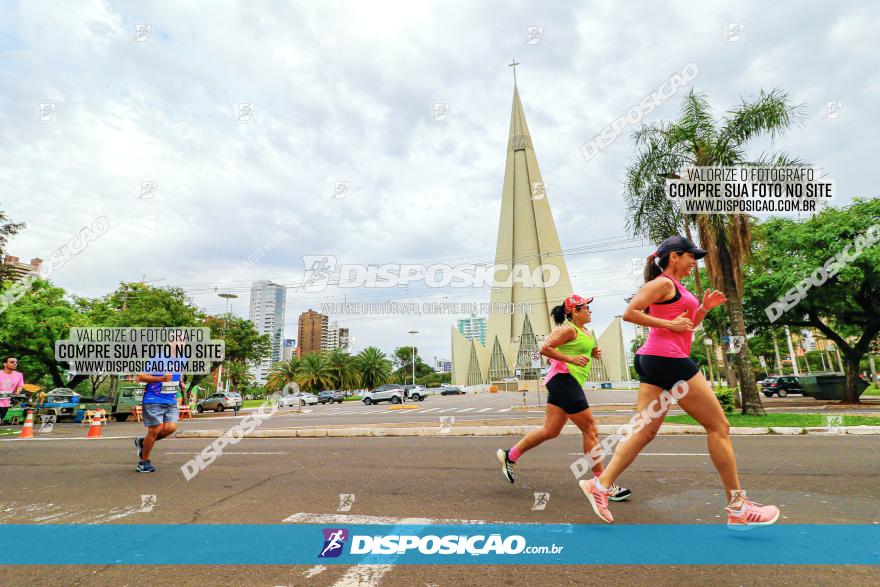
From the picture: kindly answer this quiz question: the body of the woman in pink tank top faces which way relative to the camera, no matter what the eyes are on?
to the viewer's right

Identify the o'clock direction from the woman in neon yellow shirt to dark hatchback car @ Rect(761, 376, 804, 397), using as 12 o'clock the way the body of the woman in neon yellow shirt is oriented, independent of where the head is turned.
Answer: The dark hatchback car is roughly at 10 o'clock from the woman in neon yellow shirt.

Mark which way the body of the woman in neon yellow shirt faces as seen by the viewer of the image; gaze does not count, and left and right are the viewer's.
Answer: facing to the right of the viewer

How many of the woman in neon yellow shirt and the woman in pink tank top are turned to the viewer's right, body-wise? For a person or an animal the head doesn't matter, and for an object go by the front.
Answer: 2

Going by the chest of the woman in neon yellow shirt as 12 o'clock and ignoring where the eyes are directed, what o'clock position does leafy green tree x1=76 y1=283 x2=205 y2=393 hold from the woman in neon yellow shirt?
The leafy green tree is roughly at 7 o'clock from the woman in neon yellow shirt.

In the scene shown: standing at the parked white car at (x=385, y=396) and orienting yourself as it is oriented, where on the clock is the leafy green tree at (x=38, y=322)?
The leafy green tree is roughly at 11 o'clock from the parked white car.

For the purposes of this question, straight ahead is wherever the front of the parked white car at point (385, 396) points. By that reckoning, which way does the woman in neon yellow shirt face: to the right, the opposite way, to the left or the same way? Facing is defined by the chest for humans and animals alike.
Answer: the opposite way

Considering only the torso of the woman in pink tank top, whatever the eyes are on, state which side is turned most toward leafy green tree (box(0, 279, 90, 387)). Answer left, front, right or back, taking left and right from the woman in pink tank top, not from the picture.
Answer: back

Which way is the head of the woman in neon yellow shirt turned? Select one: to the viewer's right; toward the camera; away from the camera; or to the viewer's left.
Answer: to the viewer's right

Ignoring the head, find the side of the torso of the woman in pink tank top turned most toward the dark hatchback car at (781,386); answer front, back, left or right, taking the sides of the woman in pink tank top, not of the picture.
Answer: left

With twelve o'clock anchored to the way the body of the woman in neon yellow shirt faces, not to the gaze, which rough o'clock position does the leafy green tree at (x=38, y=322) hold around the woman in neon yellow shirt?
The leafy green tree is roughly at 7 o'clock from the woman in neon yellow shirt.

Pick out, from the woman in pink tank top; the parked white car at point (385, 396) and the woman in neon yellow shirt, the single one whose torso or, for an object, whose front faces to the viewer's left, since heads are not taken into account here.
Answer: the parked white car

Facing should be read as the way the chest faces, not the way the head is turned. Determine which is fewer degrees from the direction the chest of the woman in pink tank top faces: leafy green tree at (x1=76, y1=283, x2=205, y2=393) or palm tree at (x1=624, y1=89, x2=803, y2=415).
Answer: the palm tree

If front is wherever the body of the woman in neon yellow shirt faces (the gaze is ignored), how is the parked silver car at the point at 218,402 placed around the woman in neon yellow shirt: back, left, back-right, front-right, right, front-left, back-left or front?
back-left

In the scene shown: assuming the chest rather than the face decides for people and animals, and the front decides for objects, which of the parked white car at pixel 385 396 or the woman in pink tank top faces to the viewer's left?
the parked white car
